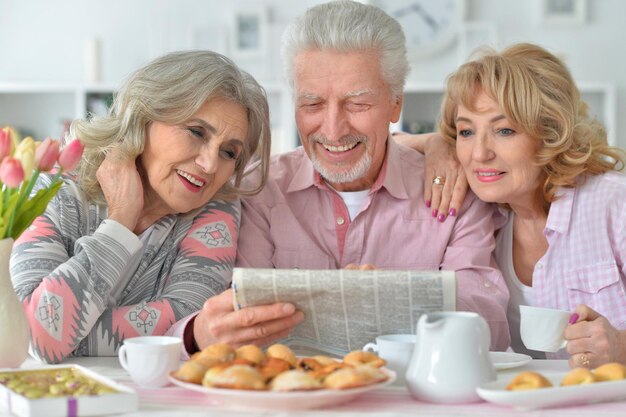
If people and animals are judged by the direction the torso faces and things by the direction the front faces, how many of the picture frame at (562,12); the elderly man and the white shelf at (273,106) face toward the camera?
3

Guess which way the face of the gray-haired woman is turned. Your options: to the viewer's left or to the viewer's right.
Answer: to the viewer's right

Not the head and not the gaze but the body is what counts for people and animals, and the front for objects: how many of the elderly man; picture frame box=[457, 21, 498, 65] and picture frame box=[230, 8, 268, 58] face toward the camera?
3

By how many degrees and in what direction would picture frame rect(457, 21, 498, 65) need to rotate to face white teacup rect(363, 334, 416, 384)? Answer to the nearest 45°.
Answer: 0° — it already faces it

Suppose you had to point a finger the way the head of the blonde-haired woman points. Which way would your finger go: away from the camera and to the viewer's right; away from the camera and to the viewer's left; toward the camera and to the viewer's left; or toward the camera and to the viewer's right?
toward the camera and to the viewer's left

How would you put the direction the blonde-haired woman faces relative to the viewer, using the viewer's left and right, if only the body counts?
facing the viewer and to the left of the viewer
